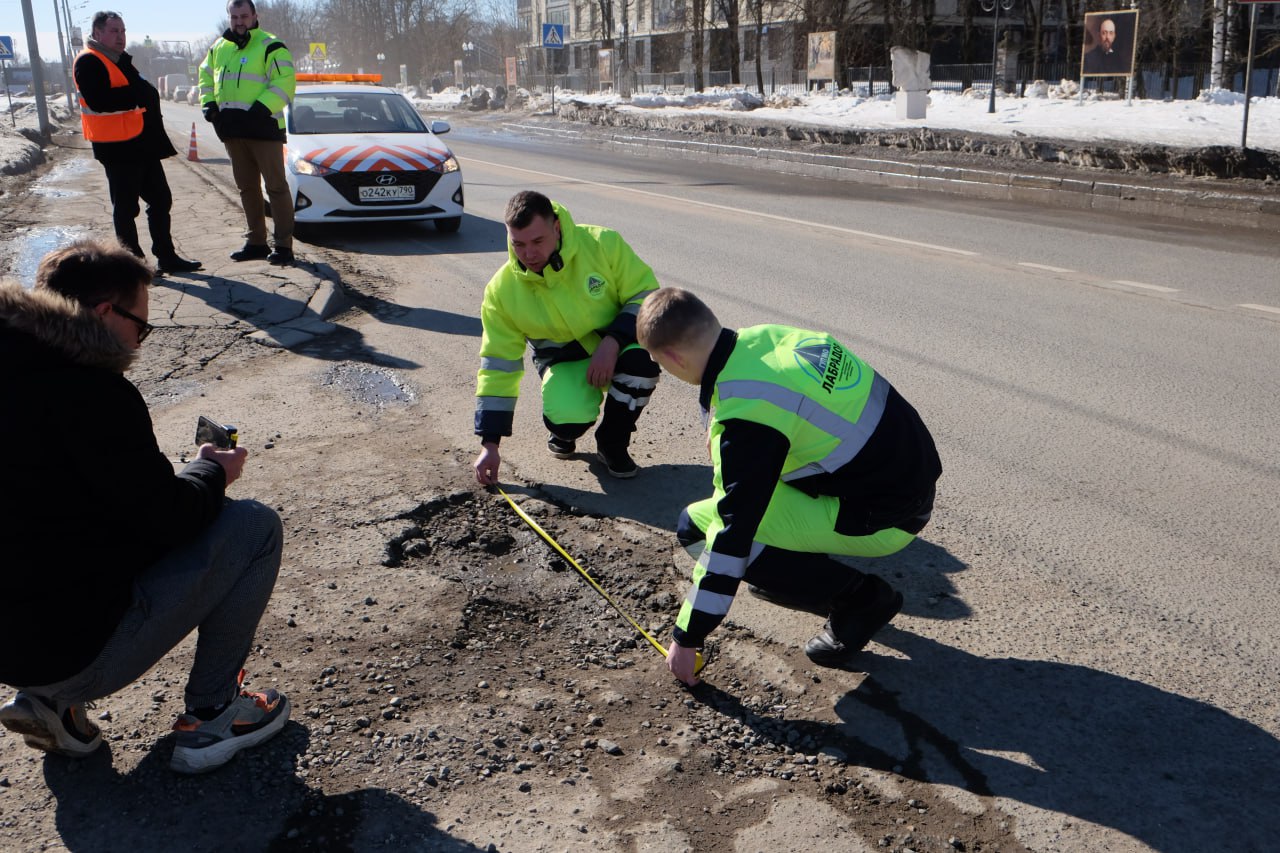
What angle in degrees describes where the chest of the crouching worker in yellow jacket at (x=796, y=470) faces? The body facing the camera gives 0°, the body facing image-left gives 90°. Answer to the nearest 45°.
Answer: approximately 90°

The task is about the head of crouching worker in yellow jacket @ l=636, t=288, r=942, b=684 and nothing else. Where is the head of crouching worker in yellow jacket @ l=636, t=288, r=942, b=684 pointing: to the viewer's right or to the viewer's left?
to the viewer's left

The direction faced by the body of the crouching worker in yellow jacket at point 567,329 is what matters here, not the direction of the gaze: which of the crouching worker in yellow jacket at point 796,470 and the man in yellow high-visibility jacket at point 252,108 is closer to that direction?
the crouching worker in yellow jacket

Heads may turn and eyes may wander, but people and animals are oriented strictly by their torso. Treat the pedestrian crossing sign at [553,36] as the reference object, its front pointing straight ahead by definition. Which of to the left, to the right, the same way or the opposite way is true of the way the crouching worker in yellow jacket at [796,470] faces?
to the right

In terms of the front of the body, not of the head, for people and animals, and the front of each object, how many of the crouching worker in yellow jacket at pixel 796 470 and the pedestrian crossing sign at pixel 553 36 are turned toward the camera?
1

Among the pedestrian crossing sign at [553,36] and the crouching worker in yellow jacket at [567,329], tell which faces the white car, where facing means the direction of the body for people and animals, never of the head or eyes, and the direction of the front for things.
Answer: the pedestrian crossing sign

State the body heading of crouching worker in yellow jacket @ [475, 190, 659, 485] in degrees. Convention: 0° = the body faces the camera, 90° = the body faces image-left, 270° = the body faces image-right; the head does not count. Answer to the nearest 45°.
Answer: approximately 0°
